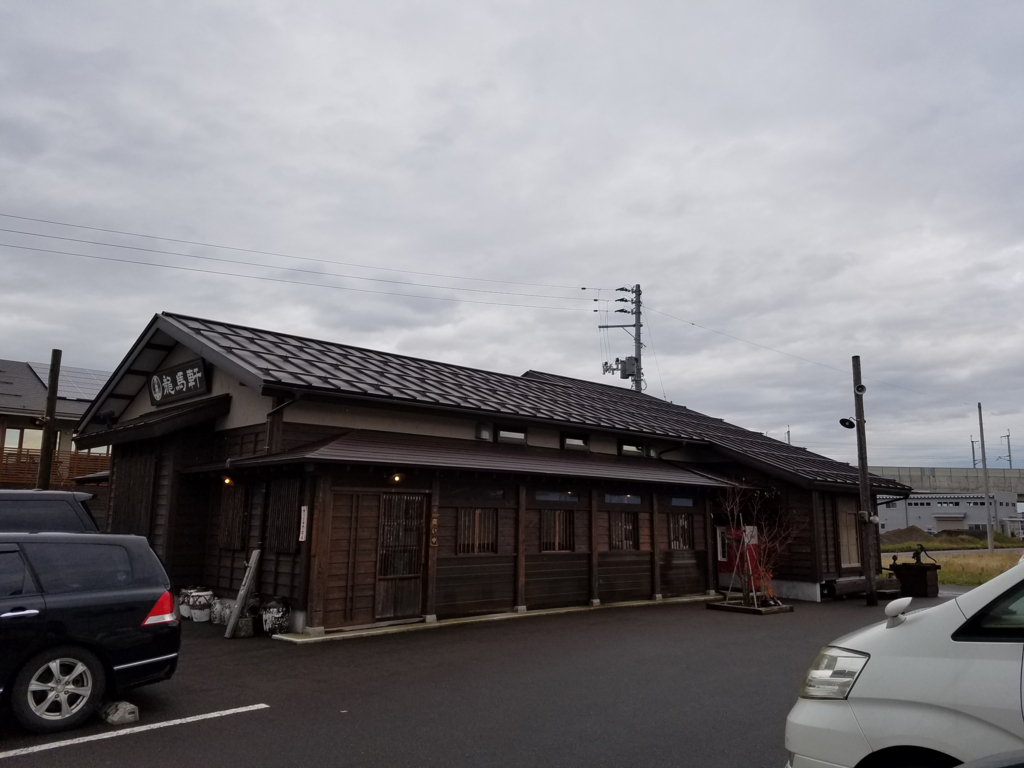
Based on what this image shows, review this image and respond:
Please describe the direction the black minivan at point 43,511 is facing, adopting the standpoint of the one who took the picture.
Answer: facing to the left of the viewer

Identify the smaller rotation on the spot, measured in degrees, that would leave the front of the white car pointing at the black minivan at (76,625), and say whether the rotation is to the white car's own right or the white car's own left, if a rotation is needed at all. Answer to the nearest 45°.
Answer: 0° — it already faces it

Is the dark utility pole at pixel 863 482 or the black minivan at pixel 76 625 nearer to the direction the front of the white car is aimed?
the black minivan

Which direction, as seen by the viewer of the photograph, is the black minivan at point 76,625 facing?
facing to the left of the viewer

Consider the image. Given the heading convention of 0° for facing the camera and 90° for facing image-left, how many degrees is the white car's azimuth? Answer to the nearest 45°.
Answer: approximately 90°

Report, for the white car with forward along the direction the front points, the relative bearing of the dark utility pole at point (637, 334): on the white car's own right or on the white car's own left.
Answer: on the white car's own right

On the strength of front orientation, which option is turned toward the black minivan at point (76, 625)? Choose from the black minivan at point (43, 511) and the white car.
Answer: the white car

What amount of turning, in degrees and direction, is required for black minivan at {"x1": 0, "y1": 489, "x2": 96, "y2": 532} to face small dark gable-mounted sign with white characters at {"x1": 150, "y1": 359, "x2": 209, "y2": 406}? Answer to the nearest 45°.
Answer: approximately 90° to its right

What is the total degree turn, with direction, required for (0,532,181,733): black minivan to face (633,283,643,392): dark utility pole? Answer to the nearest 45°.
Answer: approximately 135° to its right

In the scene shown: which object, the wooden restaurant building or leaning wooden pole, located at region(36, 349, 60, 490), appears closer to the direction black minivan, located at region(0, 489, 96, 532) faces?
the leaning wooden pole

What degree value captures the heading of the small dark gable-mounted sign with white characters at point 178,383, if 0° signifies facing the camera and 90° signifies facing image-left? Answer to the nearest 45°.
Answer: approximately 45°

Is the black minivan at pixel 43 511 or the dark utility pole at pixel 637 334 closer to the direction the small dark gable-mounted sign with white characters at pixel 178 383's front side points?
the black minivan

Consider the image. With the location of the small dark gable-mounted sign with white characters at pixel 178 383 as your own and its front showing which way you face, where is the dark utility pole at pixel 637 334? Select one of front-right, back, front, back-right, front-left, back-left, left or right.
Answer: back

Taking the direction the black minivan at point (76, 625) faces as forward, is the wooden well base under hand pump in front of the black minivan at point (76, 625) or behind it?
behind

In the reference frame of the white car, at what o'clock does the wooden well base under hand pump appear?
The wooden well base under hand pump is roughly at 3 o'clock from the white car.

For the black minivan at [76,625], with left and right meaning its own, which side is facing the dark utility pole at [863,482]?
back

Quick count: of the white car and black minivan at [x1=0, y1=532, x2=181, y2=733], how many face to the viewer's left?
2
